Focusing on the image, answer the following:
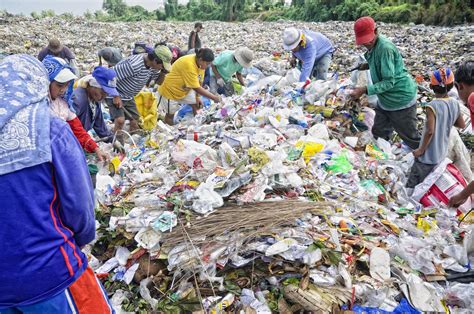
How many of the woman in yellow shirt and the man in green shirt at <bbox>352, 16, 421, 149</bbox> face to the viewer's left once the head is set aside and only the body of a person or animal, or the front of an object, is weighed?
1

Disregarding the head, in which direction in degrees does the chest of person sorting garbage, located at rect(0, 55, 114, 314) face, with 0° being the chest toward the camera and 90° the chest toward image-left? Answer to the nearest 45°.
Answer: approximately 225°

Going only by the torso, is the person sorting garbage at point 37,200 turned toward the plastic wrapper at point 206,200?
yes

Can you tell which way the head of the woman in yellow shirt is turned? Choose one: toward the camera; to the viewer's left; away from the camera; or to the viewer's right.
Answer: to the viewer's right

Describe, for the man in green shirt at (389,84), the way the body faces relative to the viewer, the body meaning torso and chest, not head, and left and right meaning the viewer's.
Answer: facing to the left of the viewer

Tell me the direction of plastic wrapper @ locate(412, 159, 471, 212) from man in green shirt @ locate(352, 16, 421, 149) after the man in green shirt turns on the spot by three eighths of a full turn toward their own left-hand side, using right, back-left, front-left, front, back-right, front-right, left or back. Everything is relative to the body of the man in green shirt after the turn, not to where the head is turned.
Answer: front

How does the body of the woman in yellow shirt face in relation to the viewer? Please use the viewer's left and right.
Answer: facing to the right of the viewer
